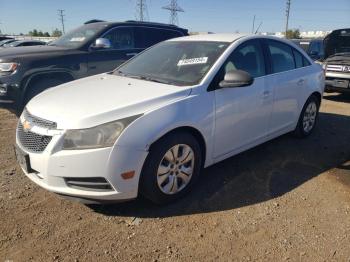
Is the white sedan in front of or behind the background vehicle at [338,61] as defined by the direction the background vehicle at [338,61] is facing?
in front

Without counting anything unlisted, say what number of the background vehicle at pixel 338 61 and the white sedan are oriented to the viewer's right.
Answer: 0

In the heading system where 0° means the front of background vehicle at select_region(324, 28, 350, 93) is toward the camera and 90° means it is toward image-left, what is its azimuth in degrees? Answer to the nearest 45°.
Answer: approximately 0°

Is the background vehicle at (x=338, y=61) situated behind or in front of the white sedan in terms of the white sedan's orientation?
behind

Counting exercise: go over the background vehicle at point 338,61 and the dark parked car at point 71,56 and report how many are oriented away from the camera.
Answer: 0

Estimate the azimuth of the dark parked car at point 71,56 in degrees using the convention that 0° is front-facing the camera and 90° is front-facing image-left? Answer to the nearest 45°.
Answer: approximately 45°

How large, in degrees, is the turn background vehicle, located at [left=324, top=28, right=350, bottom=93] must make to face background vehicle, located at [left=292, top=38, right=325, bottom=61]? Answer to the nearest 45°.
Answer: approximately 180°

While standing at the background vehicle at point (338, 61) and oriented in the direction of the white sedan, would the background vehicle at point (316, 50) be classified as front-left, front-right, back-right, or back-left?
back-right

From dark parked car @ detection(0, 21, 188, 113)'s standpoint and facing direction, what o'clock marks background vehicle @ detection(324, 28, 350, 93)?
The background vehicle is roughly at 7 o'clock from the dark parked car.

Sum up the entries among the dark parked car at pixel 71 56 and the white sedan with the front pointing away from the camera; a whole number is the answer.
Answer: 0
